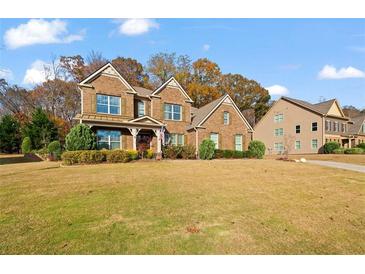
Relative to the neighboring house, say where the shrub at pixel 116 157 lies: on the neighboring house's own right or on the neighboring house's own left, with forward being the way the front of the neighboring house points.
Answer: on the neighboring house's own right

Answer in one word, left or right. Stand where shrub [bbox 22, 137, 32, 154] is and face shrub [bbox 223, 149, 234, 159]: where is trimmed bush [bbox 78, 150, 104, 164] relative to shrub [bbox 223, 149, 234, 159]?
right

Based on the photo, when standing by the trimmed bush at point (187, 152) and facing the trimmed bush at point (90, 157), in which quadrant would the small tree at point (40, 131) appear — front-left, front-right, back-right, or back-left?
front-right

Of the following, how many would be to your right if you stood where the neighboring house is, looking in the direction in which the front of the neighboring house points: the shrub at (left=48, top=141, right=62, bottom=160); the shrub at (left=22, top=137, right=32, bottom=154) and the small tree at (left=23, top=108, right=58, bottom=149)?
3

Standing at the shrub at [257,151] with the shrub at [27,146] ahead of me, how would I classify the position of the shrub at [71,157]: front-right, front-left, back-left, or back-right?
front-left

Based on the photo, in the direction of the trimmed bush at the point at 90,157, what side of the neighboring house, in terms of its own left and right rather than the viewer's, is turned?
right

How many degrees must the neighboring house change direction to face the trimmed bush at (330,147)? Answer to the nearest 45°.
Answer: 0° — it already faces it

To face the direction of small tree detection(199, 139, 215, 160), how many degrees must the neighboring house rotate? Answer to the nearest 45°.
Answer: approximately 45° to its right

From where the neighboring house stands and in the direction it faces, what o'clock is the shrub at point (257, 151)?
The shrub is roughly at 2 o'clock from the neighboring house.

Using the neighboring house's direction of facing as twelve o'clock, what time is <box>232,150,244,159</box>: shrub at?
The shrub is roughly at 2 o'clock from the neighboring house.

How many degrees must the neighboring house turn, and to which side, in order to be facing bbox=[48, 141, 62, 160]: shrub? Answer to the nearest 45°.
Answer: approximately 90° to its right

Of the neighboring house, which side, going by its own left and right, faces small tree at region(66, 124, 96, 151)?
right

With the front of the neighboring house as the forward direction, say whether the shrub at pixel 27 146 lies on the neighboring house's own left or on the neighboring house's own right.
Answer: on the neighboring house's own right

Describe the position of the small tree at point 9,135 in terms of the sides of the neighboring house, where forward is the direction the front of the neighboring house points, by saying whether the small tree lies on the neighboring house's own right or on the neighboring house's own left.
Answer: on the neighboring house's own right

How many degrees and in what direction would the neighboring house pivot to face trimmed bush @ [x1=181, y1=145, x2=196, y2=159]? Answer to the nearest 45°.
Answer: approximately 45° to its right
